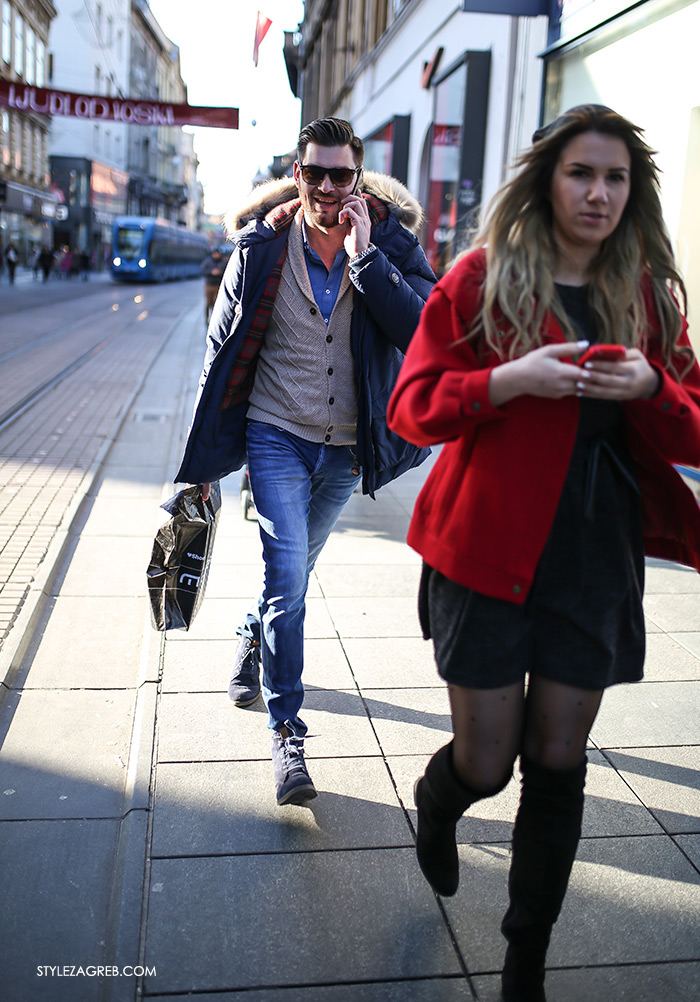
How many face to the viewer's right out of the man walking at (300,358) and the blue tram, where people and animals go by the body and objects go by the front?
0

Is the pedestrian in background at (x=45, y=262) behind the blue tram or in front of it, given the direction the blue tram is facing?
in front

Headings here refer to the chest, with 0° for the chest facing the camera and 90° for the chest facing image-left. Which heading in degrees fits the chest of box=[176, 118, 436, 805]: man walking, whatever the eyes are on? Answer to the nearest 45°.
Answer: approximately 0°

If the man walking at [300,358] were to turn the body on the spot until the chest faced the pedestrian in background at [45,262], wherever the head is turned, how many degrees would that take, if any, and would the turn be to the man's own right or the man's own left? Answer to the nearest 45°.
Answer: approximately 180°

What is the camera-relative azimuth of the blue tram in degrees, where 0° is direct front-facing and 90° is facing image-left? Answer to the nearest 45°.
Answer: approximately 45°

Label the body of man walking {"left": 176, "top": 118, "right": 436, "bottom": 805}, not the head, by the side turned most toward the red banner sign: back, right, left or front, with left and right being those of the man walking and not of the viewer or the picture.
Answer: back

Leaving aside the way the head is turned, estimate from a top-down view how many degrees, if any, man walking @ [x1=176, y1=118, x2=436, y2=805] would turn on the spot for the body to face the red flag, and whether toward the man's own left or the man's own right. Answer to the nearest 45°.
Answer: approximately 180°
